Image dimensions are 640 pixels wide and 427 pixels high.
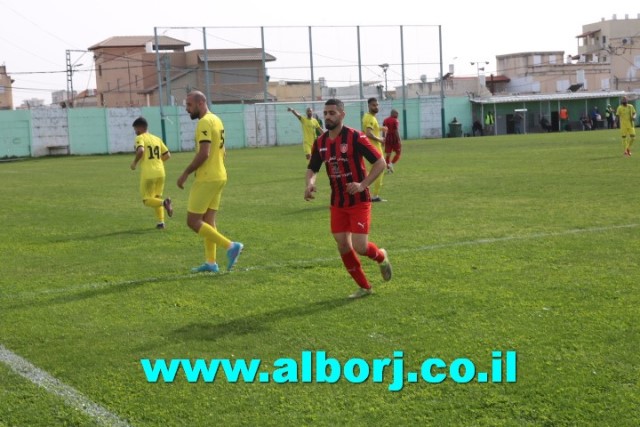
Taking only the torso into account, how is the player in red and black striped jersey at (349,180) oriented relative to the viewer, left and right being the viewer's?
facing the viewer and to the left of the viewer
